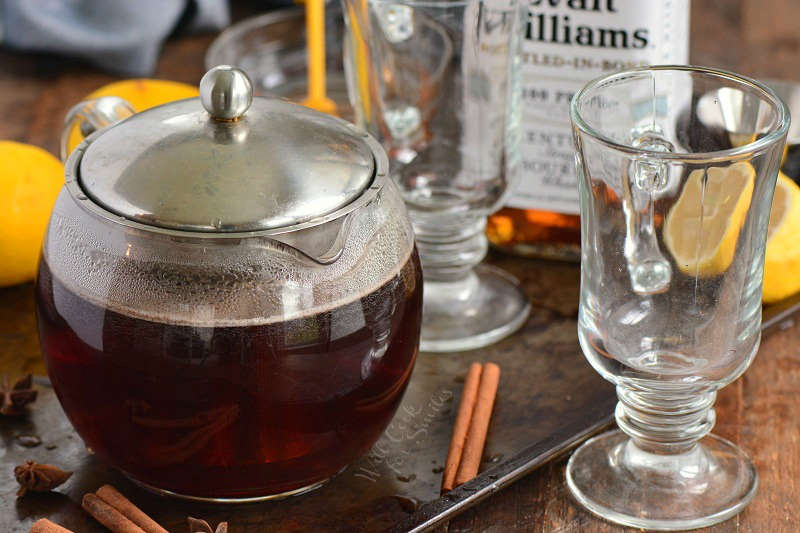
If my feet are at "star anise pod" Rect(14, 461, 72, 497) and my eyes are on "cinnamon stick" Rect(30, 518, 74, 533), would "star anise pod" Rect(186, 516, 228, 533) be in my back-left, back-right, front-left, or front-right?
front-left

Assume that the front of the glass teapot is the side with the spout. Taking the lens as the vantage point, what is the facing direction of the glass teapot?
facing the viewer and to the right of the viewer

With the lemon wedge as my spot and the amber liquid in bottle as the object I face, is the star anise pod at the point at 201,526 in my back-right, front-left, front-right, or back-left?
front-left

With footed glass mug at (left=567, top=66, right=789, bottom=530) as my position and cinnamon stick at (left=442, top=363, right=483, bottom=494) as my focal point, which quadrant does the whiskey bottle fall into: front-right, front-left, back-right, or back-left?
front-right

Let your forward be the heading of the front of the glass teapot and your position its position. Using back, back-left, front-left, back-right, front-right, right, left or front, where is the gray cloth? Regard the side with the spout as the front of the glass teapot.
back-left
